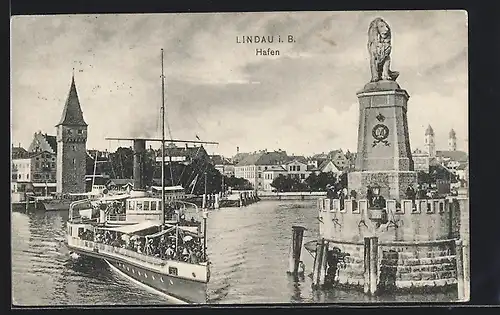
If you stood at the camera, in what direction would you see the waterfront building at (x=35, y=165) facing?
facing the viewer

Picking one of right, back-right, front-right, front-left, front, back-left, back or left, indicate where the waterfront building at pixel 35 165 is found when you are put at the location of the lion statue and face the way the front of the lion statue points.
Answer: back-right
